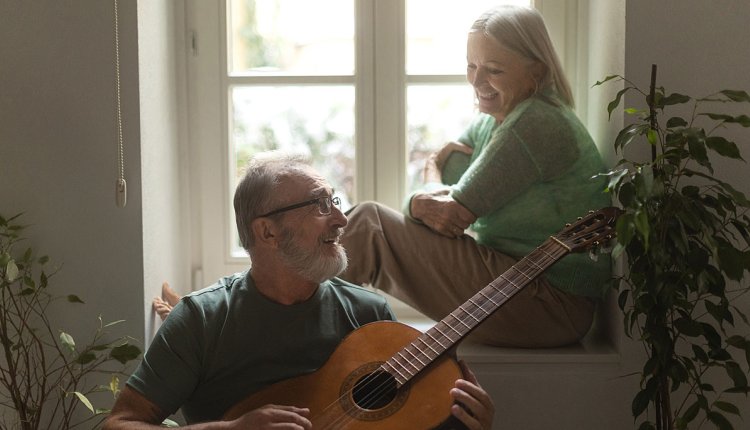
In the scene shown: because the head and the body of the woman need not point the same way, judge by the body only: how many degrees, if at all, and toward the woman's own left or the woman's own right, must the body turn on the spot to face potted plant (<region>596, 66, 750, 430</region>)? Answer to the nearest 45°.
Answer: approximately 135° to the woman's own left

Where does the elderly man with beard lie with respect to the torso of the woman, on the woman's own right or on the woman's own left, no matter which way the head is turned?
on the woman's own left

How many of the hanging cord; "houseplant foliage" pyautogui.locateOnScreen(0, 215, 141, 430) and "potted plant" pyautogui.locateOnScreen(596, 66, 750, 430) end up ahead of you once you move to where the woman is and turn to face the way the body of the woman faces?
2

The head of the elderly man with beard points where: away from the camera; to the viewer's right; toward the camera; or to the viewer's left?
to the viewer's right

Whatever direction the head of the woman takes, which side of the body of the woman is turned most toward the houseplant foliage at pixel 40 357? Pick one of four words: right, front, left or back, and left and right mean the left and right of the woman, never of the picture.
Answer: front

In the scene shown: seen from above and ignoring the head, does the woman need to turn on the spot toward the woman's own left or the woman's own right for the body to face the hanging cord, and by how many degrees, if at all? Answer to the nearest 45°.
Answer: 0° — they already face it

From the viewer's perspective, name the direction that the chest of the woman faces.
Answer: to the viewer's left

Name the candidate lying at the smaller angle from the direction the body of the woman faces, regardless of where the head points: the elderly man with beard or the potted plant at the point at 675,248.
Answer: the elderly man with beard
